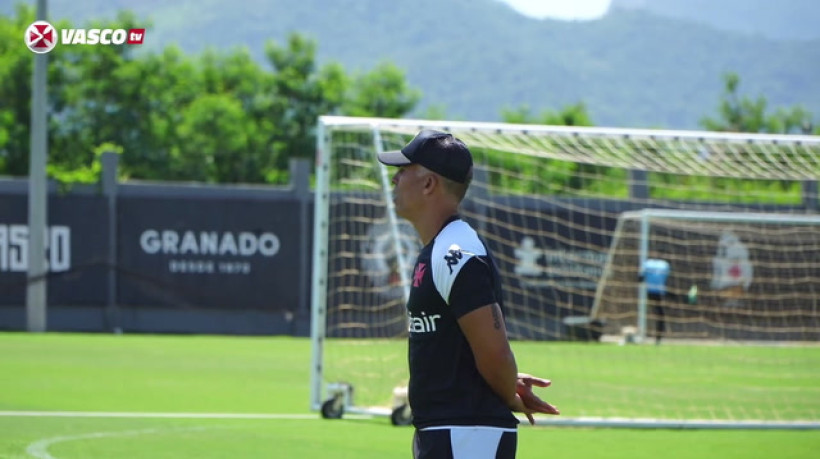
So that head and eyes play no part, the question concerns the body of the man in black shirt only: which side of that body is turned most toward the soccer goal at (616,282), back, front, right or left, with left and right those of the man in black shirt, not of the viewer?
right

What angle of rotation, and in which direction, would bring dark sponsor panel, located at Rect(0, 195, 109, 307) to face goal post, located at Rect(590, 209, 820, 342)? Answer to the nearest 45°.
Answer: approximately 90° to its left

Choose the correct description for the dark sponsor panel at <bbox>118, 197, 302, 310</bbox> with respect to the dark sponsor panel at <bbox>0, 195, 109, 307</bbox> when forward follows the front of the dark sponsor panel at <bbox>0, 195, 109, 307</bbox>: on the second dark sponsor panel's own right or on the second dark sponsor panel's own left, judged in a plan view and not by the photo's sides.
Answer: on the second dark sponsor panel's own left

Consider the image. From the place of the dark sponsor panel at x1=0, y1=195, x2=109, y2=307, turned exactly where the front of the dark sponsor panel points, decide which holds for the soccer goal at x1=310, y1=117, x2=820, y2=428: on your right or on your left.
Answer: on your left

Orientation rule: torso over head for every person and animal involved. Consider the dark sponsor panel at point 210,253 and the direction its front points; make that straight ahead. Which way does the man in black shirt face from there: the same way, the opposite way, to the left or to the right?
to the right

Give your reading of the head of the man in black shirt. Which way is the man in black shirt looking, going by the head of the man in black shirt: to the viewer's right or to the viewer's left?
to the viewer's left

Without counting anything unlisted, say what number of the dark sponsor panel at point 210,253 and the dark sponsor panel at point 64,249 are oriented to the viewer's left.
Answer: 0

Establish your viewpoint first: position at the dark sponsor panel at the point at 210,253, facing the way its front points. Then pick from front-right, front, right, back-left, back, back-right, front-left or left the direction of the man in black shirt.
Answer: front

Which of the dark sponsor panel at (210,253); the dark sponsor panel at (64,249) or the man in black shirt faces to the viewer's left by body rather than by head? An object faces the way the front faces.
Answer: the man in black shirt

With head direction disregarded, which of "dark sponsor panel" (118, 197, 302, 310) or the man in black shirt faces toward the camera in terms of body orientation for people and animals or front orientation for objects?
the dark sponsor panel

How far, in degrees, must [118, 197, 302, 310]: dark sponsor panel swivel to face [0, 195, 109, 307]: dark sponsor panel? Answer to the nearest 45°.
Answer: approximately 90° to its right

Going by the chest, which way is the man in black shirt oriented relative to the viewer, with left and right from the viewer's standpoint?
facing to the left of the viewer

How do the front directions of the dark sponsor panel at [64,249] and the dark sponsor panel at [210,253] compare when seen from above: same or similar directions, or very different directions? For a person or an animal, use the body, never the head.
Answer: same or similar directions

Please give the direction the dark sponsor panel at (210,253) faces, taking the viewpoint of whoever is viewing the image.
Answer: facing the viewer

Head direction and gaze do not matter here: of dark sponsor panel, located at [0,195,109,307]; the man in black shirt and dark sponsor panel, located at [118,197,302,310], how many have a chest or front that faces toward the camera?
2
